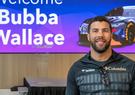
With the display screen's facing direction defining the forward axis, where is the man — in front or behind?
in front

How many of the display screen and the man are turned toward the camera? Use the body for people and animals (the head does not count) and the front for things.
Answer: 2

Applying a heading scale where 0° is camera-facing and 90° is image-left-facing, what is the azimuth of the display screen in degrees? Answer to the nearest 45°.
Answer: approximately 0°

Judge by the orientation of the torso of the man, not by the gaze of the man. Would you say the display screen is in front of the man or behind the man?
behind
